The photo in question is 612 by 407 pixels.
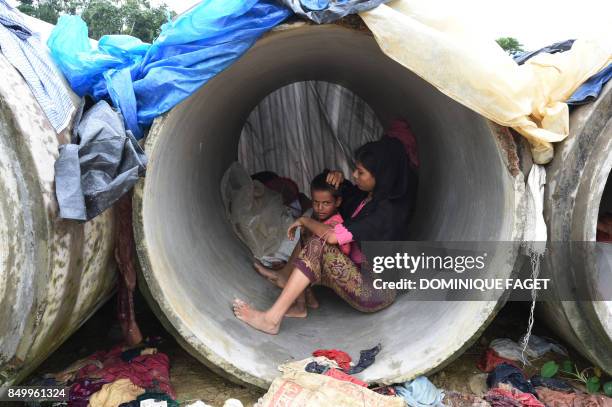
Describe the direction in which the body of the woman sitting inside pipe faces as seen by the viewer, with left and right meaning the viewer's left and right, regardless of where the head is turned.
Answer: facing to the left of the viewer

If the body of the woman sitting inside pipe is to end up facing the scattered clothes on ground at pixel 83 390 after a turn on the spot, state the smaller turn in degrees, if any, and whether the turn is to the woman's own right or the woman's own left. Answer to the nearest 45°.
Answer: approximately 45° to the woman's own left

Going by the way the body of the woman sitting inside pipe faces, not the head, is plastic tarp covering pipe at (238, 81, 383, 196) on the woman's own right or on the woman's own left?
on the woman's own right

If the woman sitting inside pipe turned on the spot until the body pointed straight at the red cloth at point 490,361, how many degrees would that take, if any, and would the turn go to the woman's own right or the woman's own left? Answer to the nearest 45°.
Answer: approximately 135° to the woman's own left

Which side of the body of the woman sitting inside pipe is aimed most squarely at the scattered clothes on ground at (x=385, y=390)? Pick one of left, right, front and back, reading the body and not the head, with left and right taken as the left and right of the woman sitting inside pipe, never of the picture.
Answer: left

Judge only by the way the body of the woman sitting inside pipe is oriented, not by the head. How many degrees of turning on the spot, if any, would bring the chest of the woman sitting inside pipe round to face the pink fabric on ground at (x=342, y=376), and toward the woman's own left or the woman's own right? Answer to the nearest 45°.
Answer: approximately 90° to the woman's own left

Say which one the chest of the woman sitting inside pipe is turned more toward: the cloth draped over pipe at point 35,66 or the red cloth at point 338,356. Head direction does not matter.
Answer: the cloth draped over pipe

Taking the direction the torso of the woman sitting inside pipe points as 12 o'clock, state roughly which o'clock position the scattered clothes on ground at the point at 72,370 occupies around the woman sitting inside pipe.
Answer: The scattered clothes on ground is roughly at 11 o'clock from the woman sitting inside pipe.
